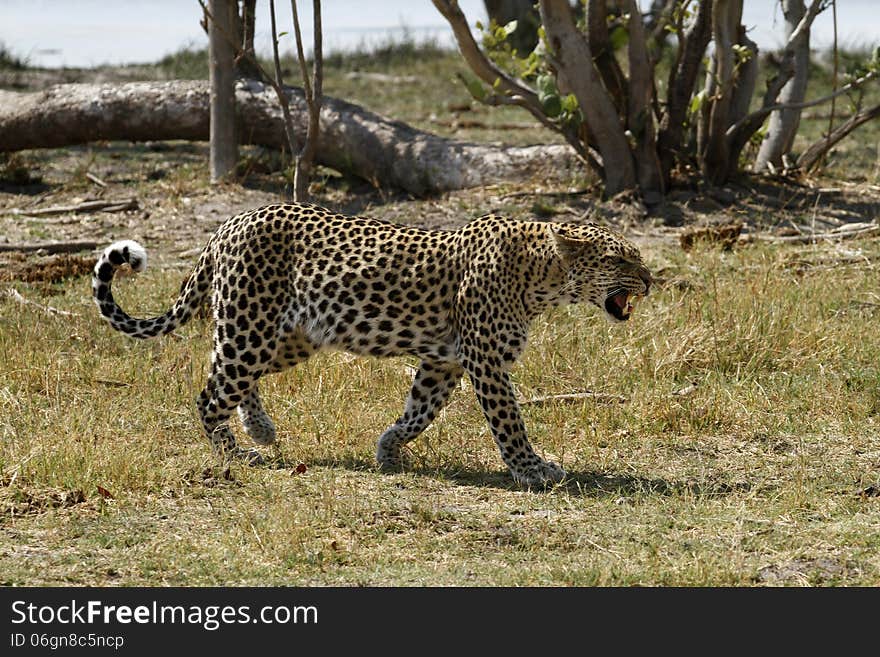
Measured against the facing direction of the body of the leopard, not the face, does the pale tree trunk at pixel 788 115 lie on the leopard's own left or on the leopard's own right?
on the leopard's own left

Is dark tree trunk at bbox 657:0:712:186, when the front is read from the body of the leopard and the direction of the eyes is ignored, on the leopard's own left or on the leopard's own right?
on the leopard's own left

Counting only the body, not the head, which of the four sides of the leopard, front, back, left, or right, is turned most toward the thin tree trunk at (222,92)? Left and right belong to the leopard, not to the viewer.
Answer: left

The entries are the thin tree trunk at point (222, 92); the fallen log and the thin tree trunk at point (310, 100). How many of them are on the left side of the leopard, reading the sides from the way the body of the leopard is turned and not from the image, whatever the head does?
3

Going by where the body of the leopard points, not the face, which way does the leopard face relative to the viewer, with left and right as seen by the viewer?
facing to the right of the viewer

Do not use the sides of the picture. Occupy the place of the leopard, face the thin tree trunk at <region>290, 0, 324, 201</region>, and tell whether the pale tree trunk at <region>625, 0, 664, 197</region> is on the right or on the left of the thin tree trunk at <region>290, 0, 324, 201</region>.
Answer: right

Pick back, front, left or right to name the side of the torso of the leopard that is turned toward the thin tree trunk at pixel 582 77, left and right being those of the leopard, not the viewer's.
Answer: left

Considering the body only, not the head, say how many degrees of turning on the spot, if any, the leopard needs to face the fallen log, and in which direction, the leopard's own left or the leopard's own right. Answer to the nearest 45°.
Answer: approximately 90° to the leopard's own left

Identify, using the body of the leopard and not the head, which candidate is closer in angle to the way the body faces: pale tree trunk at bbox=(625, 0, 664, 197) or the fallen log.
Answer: the pale tree trunk

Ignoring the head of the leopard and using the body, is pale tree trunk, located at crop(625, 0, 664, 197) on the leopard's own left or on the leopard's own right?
on the leopard's own left
